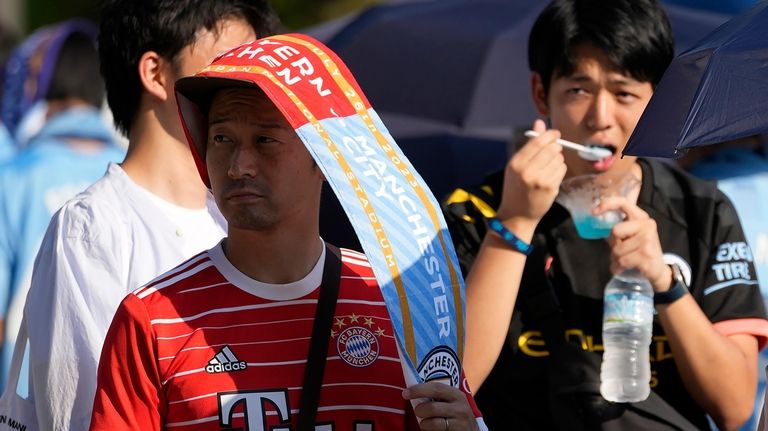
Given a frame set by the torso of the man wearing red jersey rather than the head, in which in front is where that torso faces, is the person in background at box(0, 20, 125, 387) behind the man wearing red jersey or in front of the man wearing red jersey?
behind

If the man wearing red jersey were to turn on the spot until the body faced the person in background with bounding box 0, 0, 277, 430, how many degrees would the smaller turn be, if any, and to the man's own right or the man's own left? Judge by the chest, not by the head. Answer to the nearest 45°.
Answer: approximately 135° to the man's own right

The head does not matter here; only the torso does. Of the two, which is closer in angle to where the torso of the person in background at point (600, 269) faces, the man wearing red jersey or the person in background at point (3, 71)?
the man wearing red jersey

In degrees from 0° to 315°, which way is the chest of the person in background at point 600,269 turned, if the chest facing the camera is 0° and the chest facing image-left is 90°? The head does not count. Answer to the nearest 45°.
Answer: approximately 0°
